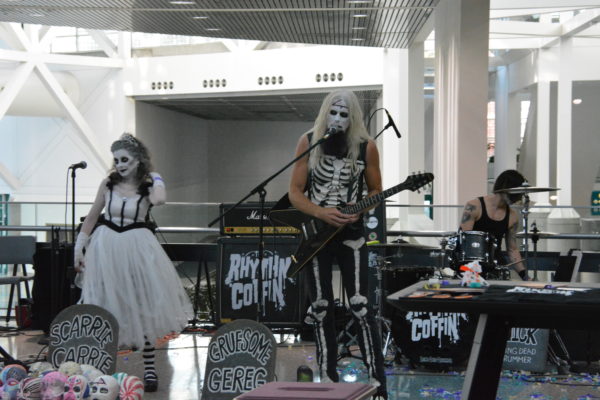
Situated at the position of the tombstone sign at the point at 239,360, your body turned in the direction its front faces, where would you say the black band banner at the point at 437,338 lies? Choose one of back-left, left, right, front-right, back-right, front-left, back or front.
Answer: back-left

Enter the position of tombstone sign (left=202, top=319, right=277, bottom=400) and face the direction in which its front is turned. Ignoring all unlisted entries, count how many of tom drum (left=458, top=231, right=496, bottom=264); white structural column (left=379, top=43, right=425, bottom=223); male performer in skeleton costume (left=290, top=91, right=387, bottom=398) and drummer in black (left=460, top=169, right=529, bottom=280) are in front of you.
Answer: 0

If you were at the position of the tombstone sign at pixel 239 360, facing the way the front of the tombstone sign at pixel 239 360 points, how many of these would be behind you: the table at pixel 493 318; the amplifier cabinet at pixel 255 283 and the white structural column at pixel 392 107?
2

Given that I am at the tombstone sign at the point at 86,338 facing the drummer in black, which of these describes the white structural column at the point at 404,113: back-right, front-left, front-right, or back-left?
front-left

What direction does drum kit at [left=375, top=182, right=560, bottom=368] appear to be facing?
toward the camera

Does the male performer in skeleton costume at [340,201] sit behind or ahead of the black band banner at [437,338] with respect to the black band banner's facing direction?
ahead

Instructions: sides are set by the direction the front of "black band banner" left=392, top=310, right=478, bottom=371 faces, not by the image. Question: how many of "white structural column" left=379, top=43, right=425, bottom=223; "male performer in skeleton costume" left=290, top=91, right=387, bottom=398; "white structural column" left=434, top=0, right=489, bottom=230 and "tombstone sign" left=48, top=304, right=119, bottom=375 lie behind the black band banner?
2

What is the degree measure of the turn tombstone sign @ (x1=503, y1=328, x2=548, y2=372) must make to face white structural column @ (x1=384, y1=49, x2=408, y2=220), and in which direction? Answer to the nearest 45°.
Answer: approximately 180°

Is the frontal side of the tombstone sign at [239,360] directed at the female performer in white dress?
no

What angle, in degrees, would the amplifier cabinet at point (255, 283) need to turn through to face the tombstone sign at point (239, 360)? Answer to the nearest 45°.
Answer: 0° — it already faces it

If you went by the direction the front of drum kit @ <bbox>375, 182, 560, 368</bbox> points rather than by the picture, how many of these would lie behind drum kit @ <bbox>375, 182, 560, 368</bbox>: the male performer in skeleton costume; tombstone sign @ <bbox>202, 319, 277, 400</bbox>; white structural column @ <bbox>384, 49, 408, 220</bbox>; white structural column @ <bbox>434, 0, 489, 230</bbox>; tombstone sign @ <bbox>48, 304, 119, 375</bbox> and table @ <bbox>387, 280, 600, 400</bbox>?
2

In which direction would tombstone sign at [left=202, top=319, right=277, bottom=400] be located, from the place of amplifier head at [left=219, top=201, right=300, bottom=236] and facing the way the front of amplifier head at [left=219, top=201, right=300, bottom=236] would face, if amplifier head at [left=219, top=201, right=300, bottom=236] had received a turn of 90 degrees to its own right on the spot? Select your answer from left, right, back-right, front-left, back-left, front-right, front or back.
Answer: left
